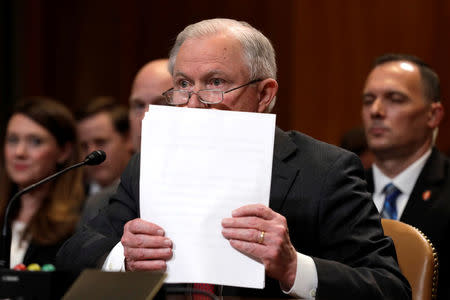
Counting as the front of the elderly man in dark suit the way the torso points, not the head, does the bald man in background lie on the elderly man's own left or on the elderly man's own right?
on the elderly man's own right

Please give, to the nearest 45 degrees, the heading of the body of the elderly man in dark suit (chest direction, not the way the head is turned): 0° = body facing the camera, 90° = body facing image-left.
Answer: approximately 45°
